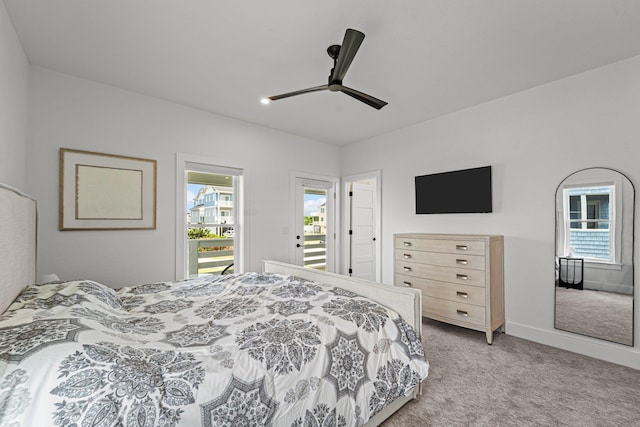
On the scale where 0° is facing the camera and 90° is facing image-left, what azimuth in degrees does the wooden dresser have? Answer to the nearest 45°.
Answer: approximately 45°

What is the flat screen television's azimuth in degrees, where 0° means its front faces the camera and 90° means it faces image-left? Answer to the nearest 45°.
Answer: approximately 45°

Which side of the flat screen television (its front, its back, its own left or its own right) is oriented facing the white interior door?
right

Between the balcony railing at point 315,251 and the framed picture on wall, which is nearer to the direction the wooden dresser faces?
the framed picture on wall

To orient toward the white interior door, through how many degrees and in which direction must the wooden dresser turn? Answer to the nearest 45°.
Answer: approximately 90° to its right

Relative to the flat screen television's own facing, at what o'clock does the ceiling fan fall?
The ceiling fan is roughly at 11 o'clock from the flat screen television.

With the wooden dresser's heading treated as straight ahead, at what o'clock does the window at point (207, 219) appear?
The window is roughly at 1 o'clock from the wooden dresser.

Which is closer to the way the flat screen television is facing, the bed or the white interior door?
the bed

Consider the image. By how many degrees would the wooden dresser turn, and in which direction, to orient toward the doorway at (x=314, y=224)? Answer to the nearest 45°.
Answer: approximately 45° to its right
